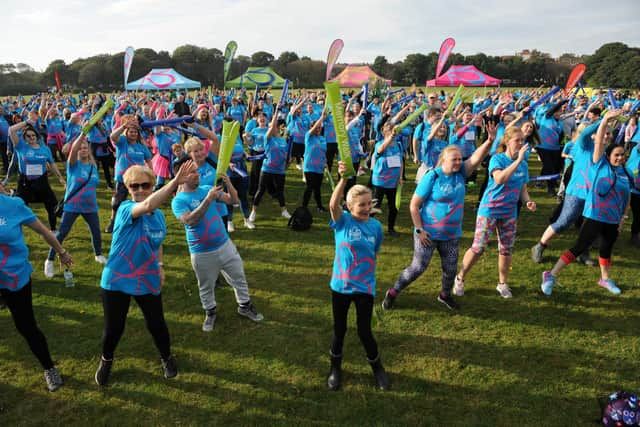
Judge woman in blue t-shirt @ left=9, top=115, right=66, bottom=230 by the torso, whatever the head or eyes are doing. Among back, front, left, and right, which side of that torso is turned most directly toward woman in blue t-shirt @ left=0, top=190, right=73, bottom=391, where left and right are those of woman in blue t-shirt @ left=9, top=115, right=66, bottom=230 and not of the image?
front

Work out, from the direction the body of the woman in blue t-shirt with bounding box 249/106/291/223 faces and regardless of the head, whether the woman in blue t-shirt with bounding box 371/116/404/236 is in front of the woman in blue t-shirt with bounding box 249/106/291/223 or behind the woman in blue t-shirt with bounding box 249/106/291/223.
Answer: in front

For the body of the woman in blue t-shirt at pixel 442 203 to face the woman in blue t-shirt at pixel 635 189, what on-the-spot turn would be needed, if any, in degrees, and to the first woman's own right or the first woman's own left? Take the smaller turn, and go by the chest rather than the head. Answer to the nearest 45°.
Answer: approximately 90° to the first woman's own left

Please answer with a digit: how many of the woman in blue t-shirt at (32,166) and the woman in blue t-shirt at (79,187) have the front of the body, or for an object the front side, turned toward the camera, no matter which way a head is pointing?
2

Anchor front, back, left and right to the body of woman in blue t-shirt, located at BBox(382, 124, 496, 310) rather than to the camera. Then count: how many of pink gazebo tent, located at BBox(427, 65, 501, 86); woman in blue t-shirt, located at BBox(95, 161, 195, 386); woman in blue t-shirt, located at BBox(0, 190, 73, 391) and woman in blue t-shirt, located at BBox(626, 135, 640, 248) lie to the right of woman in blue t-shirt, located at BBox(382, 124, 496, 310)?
2

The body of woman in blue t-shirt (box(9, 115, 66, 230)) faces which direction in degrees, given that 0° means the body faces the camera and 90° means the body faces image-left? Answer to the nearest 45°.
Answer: approximately 0°

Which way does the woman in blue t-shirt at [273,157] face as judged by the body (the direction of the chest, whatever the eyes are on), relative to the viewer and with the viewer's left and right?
facing the viewer and to the right of the viewer

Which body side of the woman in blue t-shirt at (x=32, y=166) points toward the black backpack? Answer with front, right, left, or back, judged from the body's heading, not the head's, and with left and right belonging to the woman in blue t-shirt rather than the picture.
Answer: left

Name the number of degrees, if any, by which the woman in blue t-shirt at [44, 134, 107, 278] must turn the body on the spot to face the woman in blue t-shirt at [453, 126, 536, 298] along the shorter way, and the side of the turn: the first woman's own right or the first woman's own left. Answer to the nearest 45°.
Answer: approximately 45° to the first woman's own left

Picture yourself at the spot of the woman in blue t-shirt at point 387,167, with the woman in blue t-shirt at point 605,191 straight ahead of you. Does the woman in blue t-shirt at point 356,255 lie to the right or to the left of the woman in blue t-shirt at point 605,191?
right
